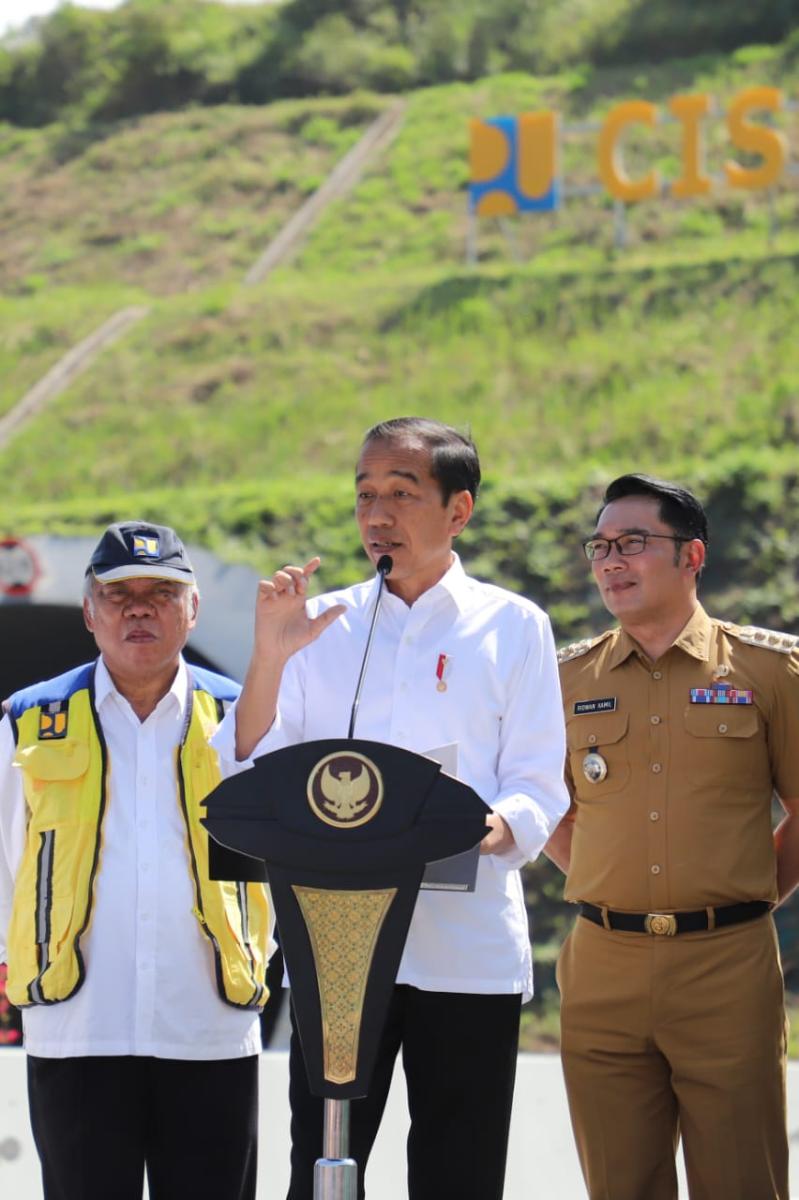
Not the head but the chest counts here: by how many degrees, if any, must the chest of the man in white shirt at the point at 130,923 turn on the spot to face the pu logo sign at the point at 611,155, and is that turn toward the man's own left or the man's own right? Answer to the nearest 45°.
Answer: approximately 180°

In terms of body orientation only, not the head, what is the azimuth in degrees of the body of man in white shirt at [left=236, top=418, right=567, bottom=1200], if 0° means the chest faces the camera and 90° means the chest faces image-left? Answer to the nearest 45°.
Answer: approximately 45°

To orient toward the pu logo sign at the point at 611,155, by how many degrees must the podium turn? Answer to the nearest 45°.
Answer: approximately 180°

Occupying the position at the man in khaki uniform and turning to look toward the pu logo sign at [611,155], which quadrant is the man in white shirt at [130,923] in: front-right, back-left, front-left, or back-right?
back-left

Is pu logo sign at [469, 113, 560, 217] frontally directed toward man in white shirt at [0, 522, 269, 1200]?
yes

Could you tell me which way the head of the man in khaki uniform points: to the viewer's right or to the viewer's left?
to the viewer's left

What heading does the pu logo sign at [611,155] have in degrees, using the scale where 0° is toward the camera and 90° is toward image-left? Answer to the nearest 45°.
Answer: approximately 0°

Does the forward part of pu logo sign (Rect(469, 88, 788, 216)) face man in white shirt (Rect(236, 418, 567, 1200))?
yes
